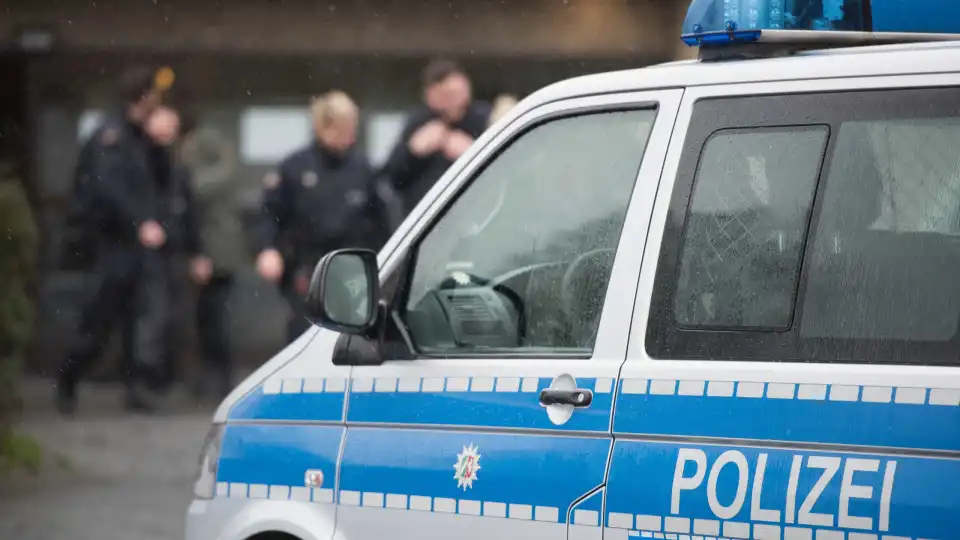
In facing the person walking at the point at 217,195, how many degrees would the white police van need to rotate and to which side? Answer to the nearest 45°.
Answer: approximately 90° to its right

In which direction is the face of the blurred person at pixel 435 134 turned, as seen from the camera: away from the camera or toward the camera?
toward the camera

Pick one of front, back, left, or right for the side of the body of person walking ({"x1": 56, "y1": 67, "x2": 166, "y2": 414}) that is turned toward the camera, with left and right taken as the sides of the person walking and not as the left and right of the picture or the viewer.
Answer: right

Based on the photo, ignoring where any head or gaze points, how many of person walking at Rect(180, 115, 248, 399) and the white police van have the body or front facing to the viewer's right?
0

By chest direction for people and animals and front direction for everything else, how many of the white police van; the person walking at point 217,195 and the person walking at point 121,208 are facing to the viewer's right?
1

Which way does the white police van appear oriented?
to the viewer's left
